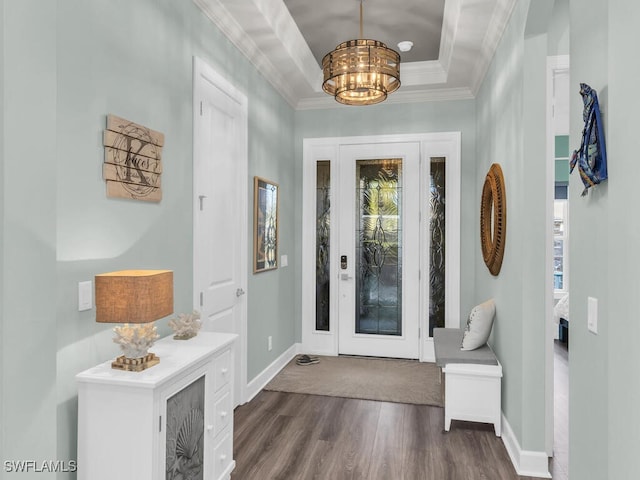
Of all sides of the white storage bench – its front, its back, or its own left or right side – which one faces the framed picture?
front

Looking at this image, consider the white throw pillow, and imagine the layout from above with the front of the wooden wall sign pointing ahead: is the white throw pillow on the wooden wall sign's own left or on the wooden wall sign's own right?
on the wooden wall sign's own left

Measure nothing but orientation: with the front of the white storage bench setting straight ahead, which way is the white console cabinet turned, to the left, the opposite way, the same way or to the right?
the opposite way

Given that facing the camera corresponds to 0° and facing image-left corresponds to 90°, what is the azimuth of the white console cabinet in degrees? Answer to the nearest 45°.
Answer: approximately 315°

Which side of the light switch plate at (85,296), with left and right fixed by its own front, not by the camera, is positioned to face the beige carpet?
left

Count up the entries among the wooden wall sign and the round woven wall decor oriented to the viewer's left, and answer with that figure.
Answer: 1

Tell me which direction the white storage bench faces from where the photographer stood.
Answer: facing to the left of the viewer

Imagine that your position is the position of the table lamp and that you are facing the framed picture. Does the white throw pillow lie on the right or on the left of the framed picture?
right

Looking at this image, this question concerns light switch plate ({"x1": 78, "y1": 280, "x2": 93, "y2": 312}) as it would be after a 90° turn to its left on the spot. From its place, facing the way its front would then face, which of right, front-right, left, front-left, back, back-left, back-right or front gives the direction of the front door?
front

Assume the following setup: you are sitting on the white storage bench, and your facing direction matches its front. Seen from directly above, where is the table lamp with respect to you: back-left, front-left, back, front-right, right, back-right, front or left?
front-left

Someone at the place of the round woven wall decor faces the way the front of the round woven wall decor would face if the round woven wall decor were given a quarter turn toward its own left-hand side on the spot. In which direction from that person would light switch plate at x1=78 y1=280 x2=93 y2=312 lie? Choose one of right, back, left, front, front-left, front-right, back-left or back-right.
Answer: front-right

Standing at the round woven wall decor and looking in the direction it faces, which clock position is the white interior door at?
The white interior door is roughly at 11 o'clock from the round woven wall decor.

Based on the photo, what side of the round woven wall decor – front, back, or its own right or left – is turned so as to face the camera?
left

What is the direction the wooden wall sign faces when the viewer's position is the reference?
facing the viewer and to the right of the viewer

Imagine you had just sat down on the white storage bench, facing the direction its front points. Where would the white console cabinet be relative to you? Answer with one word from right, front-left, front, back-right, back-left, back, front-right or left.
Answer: front-left
